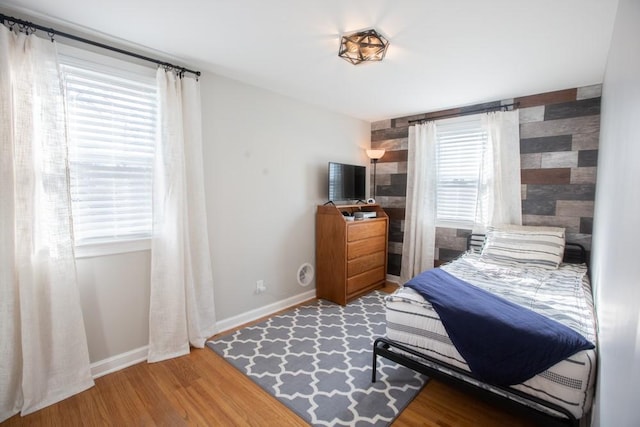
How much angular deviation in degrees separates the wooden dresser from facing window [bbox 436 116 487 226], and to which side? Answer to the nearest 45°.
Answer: approximately 45° to its left

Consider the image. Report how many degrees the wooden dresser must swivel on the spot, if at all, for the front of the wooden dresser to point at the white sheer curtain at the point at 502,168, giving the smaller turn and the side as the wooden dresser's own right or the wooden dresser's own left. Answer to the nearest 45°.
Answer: approximately 45° to the wooden dresser's own left

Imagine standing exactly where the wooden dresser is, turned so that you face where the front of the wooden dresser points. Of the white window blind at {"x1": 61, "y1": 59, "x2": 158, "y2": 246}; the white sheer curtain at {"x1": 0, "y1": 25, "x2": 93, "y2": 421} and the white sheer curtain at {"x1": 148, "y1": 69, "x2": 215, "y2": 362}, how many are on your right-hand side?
3

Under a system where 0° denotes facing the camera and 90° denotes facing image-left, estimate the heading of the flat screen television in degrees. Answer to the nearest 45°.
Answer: approximately 315°

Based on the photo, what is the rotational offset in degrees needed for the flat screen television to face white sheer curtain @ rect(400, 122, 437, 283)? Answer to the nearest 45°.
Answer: approximately 45° to its left

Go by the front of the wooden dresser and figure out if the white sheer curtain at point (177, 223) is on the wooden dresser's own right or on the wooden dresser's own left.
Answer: on the wooden dresser's own right

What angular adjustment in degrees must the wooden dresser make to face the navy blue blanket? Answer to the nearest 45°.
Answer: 0° — it already faces it

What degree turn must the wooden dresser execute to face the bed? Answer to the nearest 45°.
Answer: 0° — it already faces it

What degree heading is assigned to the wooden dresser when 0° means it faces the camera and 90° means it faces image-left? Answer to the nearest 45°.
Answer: approximately 315°

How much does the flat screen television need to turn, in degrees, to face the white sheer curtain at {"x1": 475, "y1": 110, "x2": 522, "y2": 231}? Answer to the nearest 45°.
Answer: approximately 45° to its left
